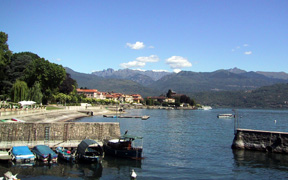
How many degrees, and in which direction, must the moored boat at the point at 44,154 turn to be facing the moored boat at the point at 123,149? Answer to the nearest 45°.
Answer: approximately 90° to its right

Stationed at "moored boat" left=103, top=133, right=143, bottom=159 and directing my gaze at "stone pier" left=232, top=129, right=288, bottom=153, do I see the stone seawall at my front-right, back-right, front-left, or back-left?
back-left
